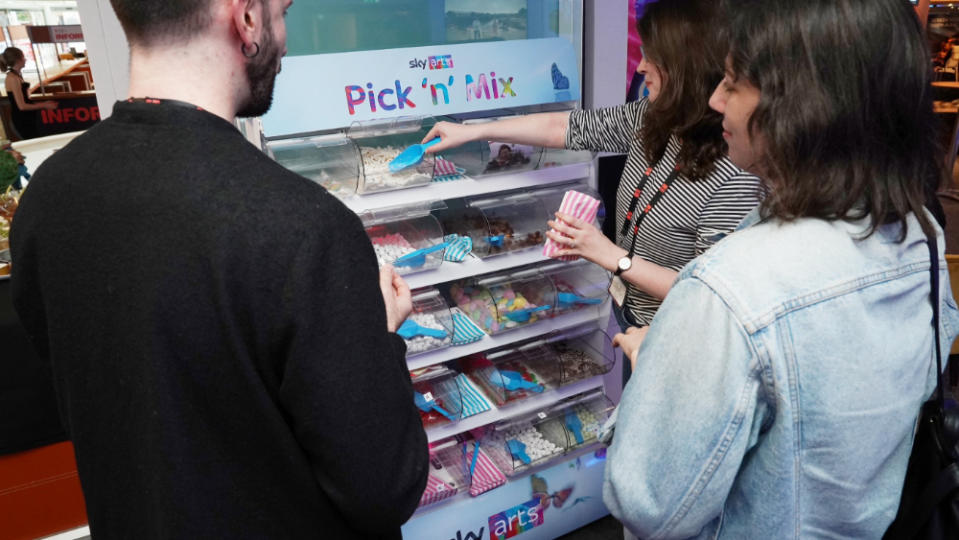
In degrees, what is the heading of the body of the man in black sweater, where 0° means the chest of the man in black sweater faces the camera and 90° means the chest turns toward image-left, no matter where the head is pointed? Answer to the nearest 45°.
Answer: approximately 225°

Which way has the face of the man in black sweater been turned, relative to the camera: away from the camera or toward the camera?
away from the camera

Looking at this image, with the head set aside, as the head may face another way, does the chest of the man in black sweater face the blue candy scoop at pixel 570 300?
yes
